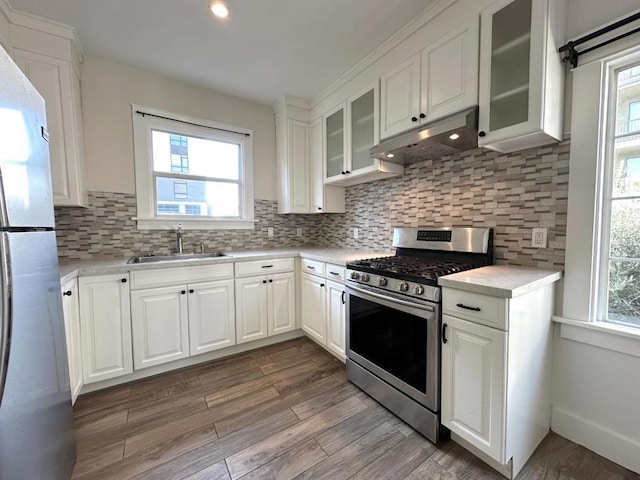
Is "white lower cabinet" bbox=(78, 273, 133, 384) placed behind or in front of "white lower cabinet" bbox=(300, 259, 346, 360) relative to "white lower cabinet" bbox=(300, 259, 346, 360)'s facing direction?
in front

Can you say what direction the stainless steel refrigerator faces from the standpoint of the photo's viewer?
facing to the right of the viewer

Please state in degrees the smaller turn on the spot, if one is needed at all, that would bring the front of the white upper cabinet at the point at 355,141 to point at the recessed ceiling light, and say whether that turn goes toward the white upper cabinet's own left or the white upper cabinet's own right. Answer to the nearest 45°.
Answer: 0° — it already faces it

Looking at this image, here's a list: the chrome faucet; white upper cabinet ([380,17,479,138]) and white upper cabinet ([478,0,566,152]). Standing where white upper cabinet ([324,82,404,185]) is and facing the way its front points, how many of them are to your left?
2

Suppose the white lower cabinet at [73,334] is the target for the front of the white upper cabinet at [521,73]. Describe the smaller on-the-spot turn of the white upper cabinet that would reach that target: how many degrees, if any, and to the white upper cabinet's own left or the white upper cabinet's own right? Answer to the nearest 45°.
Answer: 0° — it already faces it

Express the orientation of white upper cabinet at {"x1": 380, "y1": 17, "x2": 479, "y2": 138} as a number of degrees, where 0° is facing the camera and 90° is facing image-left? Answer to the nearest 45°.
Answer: approximately 45°

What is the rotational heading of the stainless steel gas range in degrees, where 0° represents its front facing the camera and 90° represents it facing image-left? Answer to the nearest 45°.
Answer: approximately 45°

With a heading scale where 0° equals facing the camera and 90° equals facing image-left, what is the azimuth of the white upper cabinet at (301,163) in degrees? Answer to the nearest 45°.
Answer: approximately 315°

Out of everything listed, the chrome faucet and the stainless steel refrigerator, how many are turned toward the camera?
1

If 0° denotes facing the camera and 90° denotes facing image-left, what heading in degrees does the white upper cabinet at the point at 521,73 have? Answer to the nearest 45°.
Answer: approximately 45°

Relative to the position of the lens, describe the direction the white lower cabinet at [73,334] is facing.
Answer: facing to the right of the viewer

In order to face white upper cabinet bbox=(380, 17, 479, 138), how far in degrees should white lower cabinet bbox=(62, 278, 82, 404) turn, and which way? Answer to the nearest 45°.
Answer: approximately 45° to its right

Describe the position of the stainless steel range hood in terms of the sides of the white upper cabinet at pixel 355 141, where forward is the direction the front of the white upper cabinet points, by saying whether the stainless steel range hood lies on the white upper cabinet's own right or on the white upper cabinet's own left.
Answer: on the white upper cabinet's own left

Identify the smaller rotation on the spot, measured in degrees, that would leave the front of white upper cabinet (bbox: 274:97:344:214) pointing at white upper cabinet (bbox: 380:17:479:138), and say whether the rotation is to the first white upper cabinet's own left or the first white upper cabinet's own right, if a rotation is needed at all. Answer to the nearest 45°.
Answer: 0° — it already faces it
